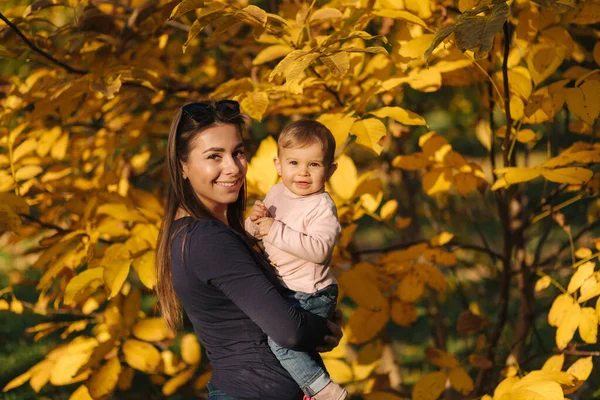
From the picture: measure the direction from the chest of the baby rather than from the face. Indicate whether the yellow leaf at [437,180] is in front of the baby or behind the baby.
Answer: behind

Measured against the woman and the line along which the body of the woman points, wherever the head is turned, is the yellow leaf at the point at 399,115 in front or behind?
in front

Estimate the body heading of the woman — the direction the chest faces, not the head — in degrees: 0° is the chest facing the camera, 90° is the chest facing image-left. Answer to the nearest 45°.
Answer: approximately 270°

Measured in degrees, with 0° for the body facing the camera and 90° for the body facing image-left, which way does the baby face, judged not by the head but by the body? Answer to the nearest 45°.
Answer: approximately 45°

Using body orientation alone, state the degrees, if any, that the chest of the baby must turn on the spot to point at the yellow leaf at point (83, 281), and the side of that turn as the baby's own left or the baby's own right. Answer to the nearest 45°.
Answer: approximately 90° to the baby's own right

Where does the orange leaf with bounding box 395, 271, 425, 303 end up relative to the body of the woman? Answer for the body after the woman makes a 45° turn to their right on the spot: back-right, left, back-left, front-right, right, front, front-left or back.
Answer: left

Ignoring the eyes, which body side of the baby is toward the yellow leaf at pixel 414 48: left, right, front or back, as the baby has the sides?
back
